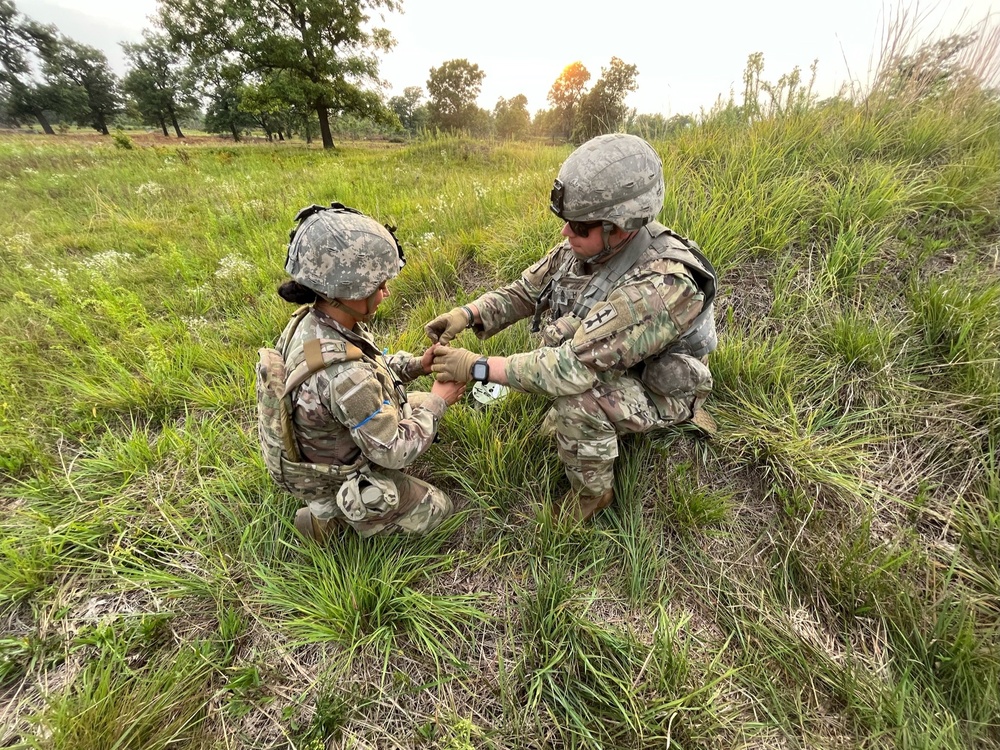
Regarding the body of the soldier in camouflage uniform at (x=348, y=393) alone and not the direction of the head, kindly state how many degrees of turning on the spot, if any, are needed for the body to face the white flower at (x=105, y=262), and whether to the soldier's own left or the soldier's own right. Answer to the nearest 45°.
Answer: approximately 135° to the soldier's own left

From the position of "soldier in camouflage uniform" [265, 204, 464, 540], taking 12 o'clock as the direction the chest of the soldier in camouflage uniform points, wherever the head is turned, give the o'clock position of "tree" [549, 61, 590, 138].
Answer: The tree is roughly at 10 o'clock from the soldier in camouflage uniform.

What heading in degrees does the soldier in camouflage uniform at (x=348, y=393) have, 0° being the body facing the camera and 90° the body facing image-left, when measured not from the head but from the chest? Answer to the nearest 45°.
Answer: approximately 270°

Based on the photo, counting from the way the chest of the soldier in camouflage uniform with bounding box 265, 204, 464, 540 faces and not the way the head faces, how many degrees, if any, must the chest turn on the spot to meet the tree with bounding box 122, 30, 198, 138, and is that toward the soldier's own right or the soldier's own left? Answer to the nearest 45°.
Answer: approximately 90° to the soldier's own left

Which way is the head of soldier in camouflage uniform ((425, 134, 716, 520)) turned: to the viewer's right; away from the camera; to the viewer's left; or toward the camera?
to the viewer's left

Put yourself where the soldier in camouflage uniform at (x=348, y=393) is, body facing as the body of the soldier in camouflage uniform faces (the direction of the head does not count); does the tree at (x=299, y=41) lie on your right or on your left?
on your left

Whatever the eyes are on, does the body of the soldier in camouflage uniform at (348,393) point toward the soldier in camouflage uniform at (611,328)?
yes

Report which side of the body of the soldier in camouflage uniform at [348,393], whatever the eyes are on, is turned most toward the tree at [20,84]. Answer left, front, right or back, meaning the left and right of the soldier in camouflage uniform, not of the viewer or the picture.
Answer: left

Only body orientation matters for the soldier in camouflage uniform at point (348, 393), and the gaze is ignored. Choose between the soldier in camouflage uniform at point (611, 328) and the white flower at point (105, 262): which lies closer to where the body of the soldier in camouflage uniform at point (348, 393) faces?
the soldier in camouflage uniform

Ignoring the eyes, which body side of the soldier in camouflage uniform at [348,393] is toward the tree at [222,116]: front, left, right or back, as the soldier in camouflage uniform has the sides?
left

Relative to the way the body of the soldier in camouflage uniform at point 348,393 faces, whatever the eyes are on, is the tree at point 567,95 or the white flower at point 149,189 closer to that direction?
the tree

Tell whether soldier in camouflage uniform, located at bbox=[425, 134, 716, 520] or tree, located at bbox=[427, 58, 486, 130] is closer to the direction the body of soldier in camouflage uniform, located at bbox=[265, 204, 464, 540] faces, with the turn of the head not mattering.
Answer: the soldier in camouflage uniform
